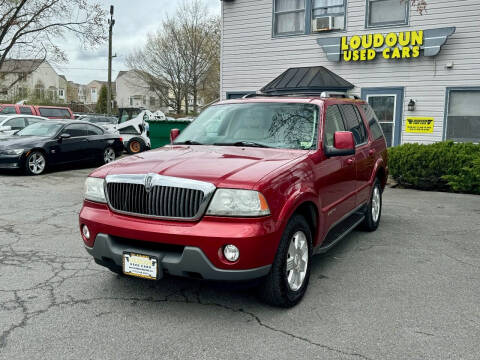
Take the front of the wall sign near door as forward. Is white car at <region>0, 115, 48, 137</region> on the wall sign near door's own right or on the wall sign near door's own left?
on the wall sign near door's own right

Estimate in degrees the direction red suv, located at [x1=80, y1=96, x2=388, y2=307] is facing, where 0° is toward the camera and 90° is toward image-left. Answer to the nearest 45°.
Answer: approximately 45°

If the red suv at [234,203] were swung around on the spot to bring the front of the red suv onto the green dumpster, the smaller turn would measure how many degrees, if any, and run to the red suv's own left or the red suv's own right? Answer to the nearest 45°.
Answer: approximately 135° to the red suv's own right

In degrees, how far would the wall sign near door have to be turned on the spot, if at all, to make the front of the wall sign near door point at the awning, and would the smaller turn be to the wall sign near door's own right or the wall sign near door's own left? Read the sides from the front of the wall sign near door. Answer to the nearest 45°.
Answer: approximately 90° to the wall sign near door's own right

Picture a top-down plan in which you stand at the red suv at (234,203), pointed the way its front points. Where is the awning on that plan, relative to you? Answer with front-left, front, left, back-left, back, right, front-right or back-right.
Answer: back-right

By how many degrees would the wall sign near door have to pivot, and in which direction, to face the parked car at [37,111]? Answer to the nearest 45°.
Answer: approximately 90° to its right

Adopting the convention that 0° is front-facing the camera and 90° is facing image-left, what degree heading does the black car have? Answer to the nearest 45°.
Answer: approximately 45°
